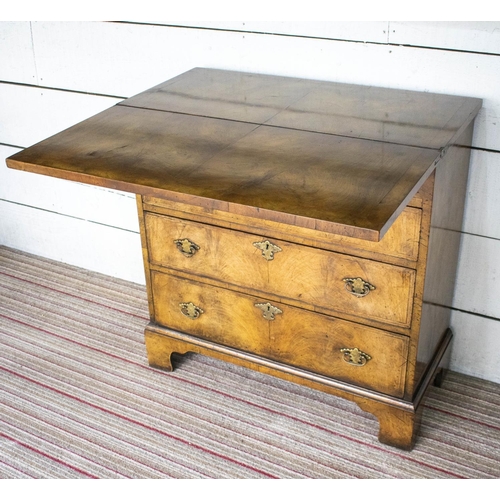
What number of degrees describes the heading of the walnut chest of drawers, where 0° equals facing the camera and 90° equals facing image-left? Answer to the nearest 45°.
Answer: approximately 45°
